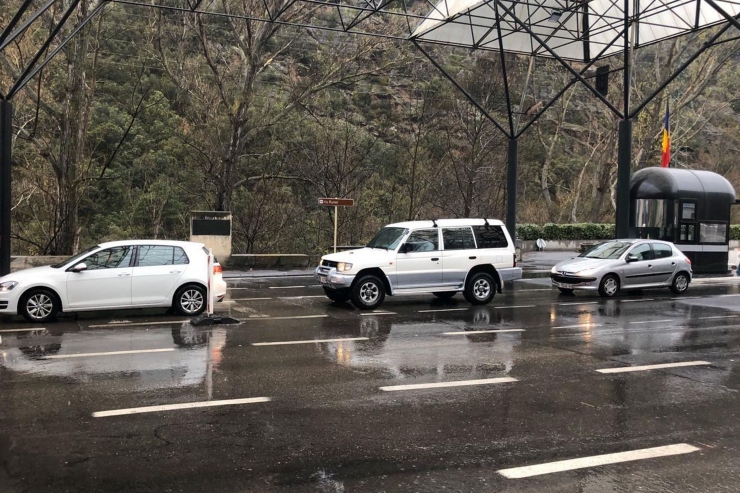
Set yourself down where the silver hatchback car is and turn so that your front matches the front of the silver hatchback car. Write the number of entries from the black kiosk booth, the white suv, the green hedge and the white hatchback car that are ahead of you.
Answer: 2

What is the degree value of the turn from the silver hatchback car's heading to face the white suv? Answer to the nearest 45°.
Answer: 0° — it already faces it

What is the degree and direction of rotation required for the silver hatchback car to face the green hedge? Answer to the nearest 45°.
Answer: approximately 135° to its right

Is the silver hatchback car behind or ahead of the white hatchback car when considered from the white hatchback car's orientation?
behind

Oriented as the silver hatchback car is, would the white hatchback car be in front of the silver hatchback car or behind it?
in front

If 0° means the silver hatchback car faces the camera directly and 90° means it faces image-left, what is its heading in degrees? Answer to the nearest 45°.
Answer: approximately 45°

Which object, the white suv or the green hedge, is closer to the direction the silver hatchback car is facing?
the white suv

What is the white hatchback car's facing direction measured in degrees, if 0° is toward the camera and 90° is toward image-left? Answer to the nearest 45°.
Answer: approximately 90°

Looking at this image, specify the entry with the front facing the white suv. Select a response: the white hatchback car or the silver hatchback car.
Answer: the silver hatchback car

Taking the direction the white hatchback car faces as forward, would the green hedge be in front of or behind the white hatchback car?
behind

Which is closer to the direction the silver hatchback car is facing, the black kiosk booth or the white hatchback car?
the white hatchback car

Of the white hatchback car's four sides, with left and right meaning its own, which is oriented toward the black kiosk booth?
back
